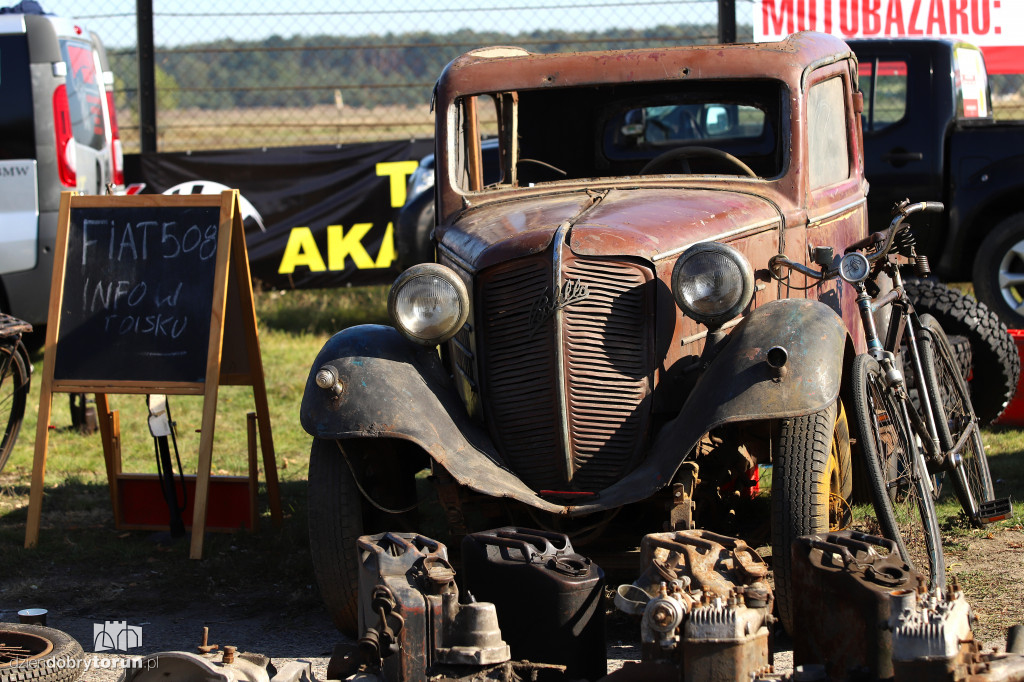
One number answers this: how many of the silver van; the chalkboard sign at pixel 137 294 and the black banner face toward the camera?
2

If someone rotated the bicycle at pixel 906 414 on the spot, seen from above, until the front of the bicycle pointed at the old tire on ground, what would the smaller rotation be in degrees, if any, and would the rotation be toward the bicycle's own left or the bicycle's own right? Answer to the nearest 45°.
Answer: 0° — it already faces it

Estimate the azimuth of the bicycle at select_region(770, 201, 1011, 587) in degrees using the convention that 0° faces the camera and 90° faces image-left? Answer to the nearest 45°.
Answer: approximately 45°

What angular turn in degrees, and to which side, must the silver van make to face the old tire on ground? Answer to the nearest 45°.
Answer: approximately 135° to its left

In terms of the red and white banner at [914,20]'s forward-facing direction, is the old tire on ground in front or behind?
in front

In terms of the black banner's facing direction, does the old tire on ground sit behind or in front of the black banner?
in front

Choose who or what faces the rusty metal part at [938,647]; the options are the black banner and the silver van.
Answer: the black banner

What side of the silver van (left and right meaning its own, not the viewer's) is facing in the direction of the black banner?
right

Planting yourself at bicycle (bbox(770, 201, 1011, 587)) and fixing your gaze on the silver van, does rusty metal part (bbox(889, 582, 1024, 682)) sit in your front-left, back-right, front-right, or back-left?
back-left
